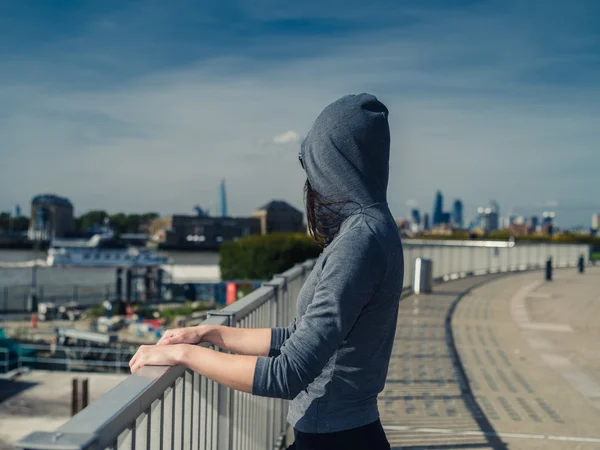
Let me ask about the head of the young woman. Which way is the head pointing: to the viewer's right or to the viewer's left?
to the viewer's left

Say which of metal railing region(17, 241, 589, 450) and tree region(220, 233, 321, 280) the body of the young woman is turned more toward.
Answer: the metal railing

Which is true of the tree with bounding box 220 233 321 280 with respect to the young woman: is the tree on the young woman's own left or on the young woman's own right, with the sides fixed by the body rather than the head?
on the young woman's own right

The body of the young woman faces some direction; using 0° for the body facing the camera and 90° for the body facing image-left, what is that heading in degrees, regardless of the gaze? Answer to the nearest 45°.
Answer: approximately 90°
